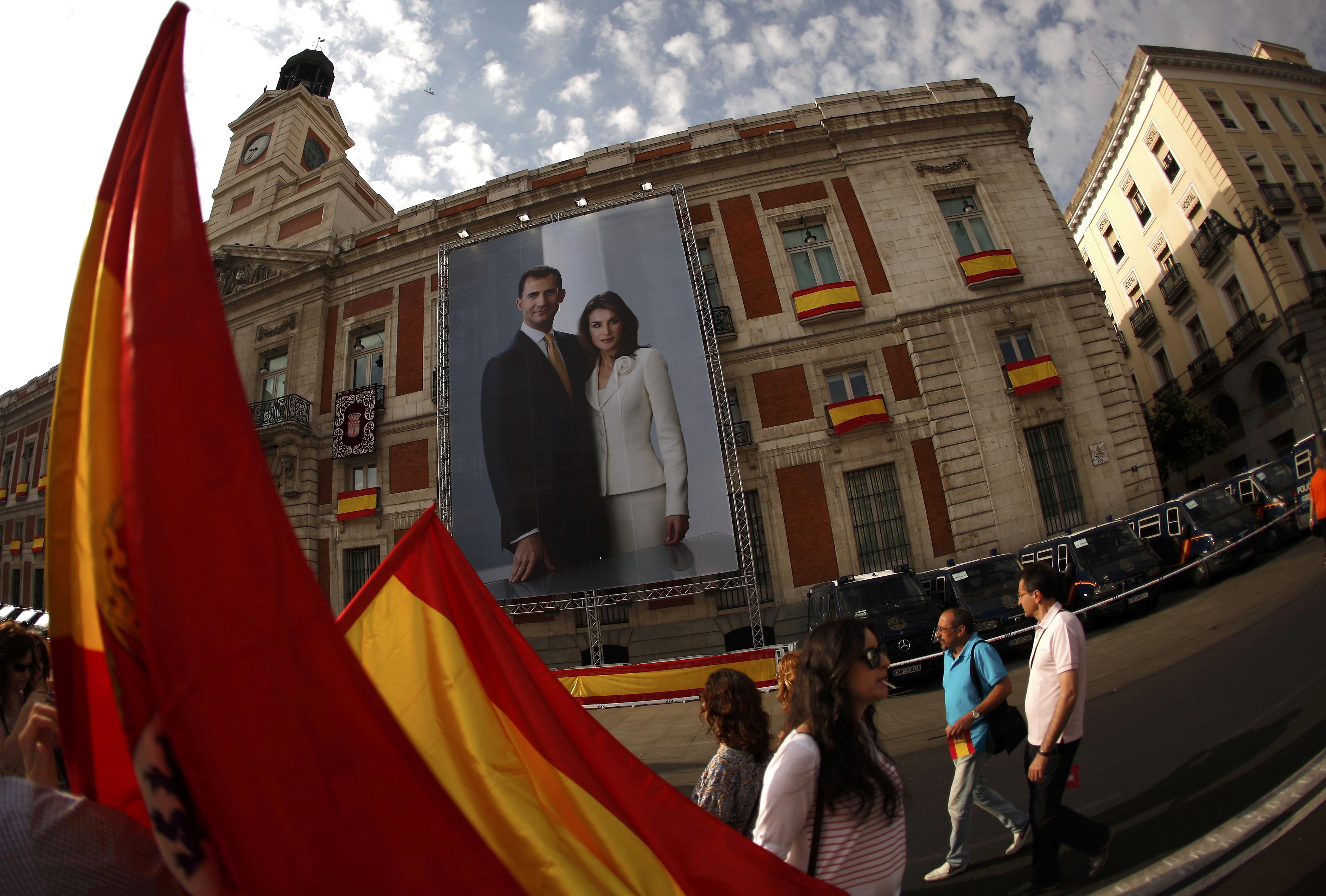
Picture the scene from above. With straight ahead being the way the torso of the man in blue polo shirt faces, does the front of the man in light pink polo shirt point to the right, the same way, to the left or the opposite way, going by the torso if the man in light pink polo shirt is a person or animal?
the same way

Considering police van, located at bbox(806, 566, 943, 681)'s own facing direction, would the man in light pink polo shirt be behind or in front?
in front

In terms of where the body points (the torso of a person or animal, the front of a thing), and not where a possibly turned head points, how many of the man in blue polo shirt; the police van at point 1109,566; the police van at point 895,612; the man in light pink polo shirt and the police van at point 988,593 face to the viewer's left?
2

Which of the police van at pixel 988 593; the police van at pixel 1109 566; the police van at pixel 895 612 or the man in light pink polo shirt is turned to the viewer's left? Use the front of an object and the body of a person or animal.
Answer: the man in light pink polo shirt

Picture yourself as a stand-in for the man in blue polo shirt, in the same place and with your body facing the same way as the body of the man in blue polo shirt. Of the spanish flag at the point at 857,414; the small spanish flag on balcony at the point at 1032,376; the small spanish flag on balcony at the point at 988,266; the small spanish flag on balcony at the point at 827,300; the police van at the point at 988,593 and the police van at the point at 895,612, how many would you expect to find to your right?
6

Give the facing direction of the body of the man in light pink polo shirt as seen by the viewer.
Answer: to the viewer's left

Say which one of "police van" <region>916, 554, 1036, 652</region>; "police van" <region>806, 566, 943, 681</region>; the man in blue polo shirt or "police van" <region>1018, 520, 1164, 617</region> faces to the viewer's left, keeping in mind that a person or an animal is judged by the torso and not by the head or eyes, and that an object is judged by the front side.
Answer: the man in blue polo shirt

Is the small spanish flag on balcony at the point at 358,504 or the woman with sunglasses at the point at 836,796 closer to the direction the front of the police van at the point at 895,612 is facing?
the woman with sunglasses

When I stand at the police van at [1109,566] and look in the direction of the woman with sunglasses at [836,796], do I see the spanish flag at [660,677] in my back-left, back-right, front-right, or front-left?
front-right

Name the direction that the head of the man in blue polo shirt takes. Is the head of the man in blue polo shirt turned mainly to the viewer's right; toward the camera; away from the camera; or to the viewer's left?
to the viewer's left

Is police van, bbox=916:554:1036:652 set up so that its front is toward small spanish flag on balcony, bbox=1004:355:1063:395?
no

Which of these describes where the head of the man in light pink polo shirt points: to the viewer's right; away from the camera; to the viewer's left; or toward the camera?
to the viewer's left

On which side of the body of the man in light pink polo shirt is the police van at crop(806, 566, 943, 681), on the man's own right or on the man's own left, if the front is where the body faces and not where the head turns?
on the man's own right

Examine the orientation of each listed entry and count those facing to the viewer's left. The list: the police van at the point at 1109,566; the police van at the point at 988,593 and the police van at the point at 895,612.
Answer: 0
